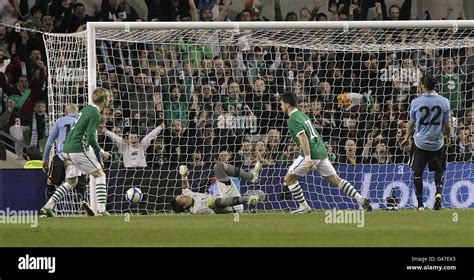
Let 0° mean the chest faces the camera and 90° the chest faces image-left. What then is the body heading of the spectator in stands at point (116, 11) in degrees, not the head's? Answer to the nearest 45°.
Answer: approximately 0°

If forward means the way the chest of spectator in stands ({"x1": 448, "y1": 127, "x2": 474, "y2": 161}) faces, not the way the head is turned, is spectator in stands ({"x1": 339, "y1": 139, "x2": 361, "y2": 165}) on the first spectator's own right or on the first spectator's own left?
on the first spectator's own right

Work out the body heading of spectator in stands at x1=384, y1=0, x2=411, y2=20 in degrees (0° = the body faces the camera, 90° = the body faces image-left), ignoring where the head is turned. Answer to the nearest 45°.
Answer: approximately 0°

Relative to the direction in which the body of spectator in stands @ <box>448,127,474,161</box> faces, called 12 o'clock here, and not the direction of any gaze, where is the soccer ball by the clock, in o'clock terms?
The soccer ball is roughly at 2 o'clock from the spectator in stands.

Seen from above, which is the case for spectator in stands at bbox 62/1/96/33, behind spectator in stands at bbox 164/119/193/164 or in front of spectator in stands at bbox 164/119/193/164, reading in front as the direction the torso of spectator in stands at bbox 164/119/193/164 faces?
behind

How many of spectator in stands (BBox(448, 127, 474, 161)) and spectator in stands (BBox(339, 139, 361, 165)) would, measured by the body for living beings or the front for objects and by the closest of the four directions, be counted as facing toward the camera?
2

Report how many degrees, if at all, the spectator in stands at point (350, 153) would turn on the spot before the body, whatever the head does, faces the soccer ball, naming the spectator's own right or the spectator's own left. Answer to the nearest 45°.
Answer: approximately 45° to the spectator's own right
